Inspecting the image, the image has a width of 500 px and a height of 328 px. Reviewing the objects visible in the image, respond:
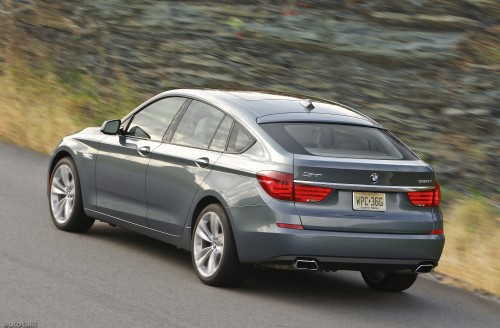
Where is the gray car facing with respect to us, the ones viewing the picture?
facing away from the viewer and to the left of the viewer
